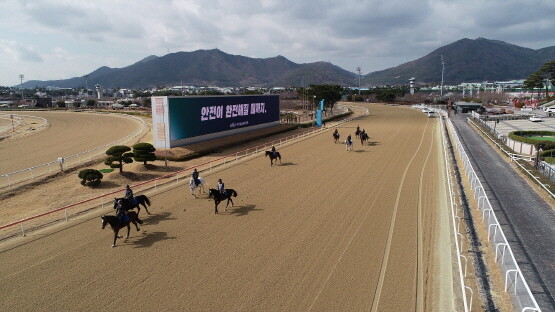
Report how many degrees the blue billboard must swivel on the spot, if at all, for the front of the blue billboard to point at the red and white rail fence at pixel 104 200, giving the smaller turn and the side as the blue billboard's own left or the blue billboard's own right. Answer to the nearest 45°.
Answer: approximately 45° to the blue billboard's own right

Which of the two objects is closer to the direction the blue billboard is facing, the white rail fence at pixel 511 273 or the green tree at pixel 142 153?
the white rail fence

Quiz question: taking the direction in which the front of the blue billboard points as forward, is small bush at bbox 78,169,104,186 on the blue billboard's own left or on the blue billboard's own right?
on the blue billboard's own right

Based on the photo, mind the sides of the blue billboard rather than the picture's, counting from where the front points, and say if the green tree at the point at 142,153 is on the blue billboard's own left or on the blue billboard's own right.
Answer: on the blue billboard's own right
